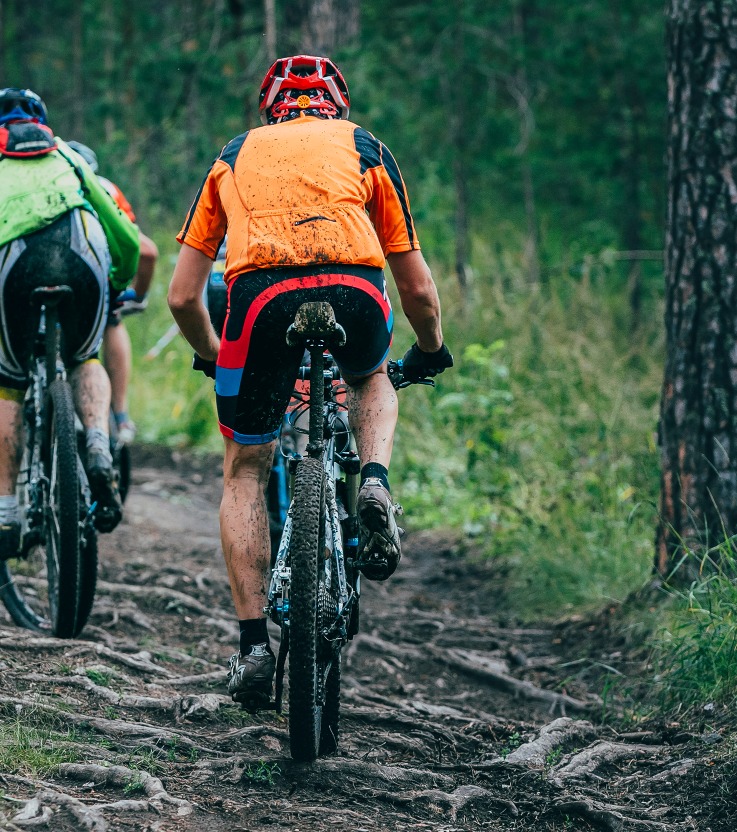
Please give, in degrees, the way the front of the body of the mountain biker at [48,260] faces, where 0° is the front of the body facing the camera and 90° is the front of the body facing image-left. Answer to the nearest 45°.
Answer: approximately 180°

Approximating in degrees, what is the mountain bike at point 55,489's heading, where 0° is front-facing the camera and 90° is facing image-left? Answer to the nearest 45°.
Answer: approximately 180°

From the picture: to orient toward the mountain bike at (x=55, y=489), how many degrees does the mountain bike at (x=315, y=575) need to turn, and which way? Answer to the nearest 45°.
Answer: approximately 45° to its left

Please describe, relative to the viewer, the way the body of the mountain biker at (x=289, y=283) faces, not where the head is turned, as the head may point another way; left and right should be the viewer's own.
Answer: facing away from the viewer

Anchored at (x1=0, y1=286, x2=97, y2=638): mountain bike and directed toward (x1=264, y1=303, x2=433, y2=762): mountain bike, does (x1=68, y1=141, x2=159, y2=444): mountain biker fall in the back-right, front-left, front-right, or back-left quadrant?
back-left

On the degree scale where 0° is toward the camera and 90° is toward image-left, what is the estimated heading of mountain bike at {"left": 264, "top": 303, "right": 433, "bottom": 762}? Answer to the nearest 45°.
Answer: approximately 180°

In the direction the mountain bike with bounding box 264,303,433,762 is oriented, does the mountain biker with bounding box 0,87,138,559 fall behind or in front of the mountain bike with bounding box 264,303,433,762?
in front

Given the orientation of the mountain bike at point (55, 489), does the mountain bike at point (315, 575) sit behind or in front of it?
behind

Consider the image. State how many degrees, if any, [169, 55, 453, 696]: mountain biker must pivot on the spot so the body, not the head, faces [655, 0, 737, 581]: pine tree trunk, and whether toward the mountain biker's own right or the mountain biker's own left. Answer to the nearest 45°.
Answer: approximately 45° to the mountain biker's own right

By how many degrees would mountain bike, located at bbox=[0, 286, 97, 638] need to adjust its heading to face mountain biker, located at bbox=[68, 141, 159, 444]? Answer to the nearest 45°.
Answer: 0° — it already faces them
